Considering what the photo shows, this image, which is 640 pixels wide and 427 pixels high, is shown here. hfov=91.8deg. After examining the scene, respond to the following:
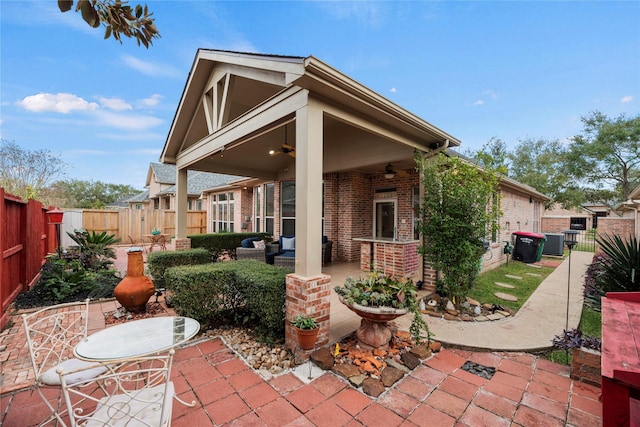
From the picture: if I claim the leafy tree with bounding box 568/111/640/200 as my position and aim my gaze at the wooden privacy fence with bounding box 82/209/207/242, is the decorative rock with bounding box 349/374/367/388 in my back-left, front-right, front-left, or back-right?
front-left

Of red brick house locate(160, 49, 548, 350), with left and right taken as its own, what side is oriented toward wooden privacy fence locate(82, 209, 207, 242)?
right

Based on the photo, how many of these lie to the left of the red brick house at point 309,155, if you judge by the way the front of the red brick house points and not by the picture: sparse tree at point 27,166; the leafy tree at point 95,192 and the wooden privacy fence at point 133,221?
0

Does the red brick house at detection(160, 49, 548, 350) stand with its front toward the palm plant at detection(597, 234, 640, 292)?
no

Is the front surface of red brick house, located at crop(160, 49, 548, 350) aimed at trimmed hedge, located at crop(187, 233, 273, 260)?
no

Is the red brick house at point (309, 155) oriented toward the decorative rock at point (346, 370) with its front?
no

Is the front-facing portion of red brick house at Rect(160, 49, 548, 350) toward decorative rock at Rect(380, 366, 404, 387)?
no

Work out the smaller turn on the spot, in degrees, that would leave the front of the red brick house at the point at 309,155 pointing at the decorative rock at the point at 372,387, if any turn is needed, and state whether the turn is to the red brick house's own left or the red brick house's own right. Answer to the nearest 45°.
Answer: approximately 45° to the red brick house's own left

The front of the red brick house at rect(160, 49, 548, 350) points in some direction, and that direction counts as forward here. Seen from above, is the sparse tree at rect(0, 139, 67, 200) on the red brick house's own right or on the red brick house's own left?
on the red brick house's own right
